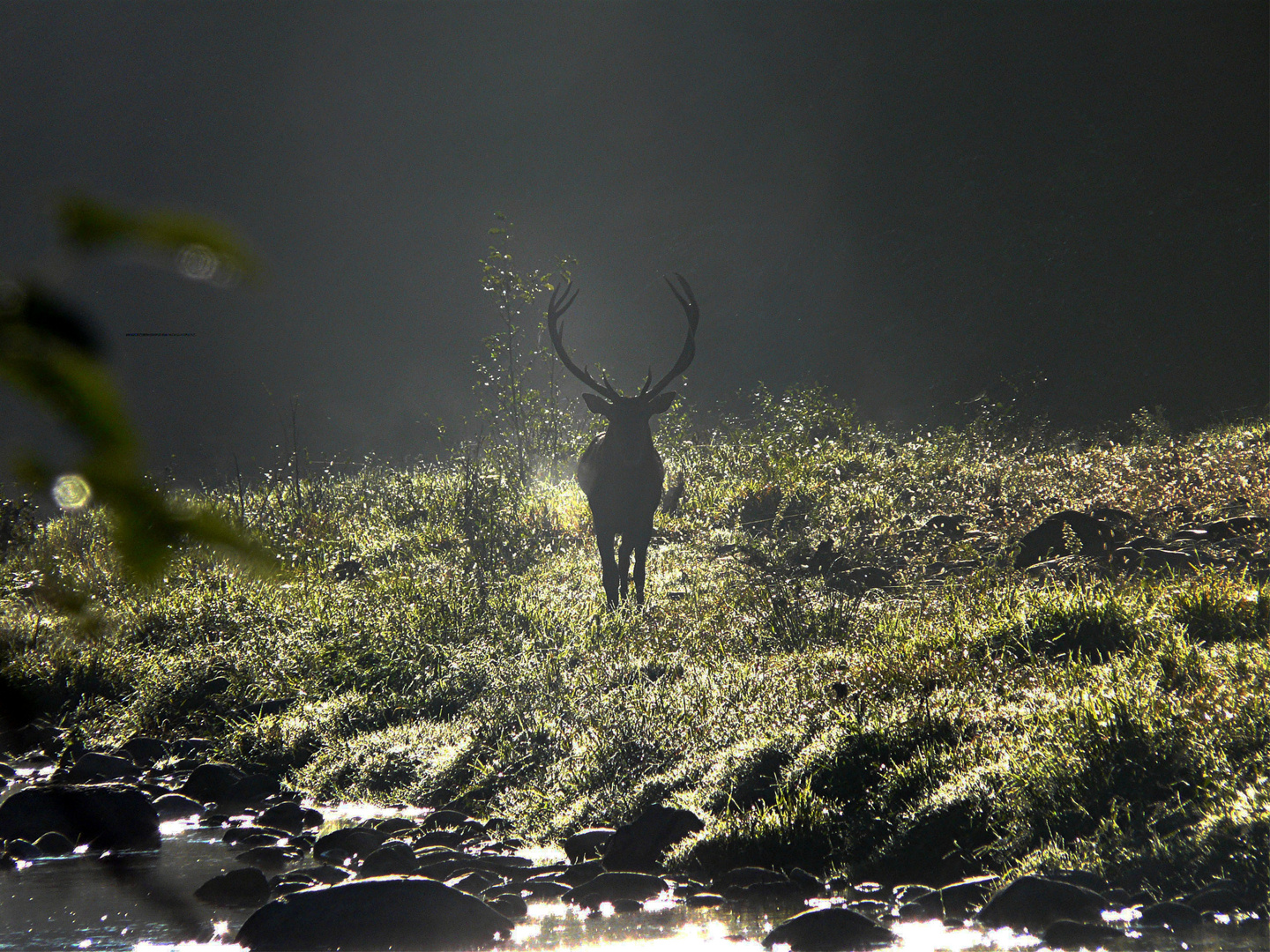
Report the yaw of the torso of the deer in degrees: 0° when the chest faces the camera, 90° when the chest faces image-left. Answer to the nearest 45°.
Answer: approximately 0°

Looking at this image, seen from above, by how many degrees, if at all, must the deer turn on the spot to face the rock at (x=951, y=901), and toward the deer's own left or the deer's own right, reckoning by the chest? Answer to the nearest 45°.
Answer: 0° — it already faces it

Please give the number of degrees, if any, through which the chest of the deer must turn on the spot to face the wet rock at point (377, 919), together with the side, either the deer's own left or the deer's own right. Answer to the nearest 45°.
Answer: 0° — it already faces it

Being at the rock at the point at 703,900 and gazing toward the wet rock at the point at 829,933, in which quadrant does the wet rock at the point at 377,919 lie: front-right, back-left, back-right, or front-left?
back-right

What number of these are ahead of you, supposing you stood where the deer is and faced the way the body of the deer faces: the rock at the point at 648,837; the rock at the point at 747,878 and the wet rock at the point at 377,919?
3

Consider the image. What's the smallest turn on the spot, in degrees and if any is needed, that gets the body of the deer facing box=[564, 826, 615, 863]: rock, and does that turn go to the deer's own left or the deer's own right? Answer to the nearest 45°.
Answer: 0° — it already faces it

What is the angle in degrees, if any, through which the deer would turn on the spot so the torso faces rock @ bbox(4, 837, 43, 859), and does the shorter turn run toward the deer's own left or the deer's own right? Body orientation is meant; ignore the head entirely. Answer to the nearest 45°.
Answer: approximately 45° to the deer's own right

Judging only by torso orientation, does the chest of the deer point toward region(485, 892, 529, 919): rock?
yes

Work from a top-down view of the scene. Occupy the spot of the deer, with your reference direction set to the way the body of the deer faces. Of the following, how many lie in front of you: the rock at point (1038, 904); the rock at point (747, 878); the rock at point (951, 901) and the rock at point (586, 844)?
4

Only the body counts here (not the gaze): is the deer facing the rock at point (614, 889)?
yes
